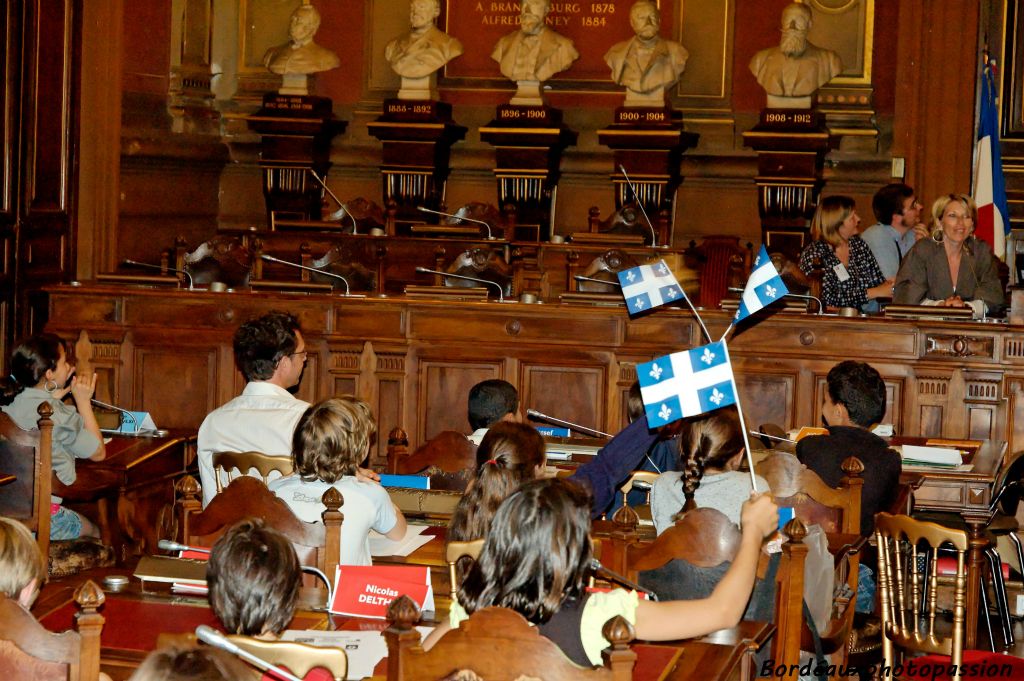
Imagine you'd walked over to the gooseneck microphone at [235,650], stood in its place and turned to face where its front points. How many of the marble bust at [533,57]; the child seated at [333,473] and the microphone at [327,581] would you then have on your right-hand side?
3

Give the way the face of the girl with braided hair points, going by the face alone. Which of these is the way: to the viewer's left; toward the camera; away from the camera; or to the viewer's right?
away from the camera

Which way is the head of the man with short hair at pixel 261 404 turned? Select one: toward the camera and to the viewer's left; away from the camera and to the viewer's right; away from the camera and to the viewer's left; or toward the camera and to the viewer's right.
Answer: away from the camera and to the viewer's right

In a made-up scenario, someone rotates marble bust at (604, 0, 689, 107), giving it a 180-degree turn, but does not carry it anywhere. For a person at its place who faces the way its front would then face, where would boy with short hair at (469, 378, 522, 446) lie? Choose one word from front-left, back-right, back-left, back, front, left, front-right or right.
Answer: back

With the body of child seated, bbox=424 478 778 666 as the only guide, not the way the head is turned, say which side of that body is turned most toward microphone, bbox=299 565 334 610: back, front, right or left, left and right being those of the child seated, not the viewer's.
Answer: left

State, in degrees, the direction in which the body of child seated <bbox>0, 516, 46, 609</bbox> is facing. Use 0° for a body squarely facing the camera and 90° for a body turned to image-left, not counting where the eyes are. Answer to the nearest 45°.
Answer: approximately 225°

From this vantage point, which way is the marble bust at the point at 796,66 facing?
toward the camera

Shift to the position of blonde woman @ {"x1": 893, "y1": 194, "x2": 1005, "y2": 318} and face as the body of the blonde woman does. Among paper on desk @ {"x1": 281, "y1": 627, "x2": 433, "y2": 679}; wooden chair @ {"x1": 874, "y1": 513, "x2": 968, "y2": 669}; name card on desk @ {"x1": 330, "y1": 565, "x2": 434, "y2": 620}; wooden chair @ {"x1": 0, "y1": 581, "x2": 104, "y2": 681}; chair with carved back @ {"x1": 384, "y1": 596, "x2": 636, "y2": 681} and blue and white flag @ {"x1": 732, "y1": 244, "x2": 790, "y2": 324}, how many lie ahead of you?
6

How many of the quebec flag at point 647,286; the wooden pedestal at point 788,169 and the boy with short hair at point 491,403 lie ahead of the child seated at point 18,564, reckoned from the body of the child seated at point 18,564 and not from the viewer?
3

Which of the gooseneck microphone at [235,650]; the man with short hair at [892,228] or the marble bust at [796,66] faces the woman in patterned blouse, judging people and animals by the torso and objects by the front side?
the marble bust

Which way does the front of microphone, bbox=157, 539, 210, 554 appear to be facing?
to the viewer's left

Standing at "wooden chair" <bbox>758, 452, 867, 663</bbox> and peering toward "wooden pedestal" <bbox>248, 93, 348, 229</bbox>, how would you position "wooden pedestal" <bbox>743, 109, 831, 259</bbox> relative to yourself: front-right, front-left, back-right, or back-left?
front-right

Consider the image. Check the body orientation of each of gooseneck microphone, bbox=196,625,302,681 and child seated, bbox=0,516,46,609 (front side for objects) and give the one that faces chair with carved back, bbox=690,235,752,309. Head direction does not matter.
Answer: the child seated

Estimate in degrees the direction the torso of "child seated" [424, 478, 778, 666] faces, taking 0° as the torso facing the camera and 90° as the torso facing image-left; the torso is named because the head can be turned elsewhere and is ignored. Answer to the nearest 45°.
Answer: approximately 225°

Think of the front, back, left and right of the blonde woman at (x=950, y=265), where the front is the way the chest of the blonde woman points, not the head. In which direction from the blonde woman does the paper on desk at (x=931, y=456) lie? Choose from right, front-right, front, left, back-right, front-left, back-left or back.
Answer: front
